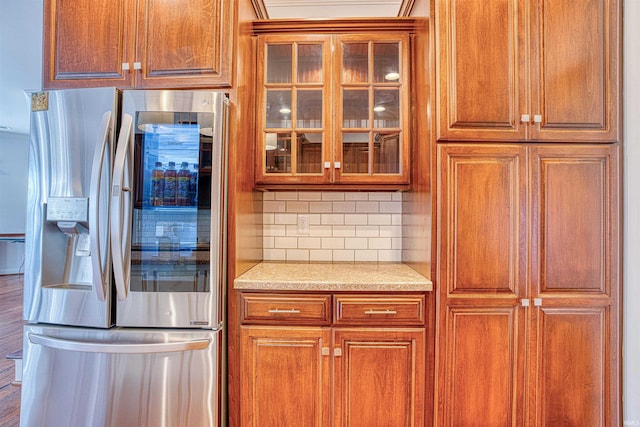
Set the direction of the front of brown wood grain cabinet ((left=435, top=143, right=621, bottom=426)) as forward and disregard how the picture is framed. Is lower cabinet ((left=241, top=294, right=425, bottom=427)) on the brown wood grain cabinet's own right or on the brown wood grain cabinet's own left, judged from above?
on the brown wood grain cabinet's own right

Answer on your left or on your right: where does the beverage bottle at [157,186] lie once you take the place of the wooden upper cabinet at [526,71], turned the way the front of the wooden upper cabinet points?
on your right

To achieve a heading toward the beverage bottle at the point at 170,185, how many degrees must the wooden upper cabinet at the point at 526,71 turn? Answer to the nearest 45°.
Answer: approximately 45° to its right

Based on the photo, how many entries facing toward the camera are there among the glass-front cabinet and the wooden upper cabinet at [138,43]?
2

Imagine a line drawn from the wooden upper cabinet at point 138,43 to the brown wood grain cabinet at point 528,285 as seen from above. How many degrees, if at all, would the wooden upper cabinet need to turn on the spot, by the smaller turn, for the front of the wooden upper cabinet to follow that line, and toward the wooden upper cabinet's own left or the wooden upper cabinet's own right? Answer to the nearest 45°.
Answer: approximately 45° to the wooden upper cabinet's own left

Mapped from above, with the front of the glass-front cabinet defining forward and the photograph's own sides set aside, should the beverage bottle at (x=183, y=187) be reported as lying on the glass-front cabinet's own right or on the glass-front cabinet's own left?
on the glass-front cabinet's own right
